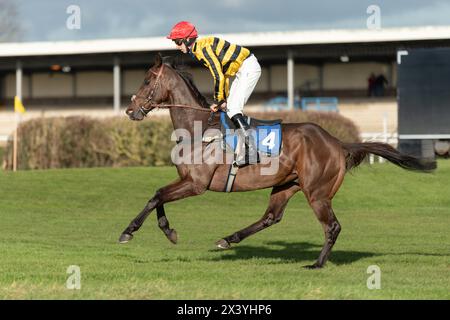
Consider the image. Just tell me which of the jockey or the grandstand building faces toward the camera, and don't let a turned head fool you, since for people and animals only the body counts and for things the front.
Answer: the grandstand building

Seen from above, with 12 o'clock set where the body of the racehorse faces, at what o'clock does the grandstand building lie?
The grandstand building is roughly at 3 o'clock from the racehorse.

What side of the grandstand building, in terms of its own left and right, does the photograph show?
front

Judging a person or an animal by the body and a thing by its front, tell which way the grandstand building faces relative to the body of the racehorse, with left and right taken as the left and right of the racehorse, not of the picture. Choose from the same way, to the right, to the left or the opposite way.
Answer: to the left

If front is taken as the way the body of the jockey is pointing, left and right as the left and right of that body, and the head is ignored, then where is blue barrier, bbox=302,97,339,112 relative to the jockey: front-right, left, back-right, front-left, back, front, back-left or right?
right

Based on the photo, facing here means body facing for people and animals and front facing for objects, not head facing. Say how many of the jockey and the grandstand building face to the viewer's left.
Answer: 1

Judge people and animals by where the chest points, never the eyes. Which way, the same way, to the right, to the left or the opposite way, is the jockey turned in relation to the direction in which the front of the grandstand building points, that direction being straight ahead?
to the right

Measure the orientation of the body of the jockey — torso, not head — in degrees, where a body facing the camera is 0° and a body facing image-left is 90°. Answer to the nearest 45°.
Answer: approximately 90°

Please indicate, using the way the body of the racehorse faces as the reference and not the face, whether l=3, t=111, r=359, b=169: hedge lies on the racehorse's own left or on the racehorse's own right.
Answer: on the racehorse's own right

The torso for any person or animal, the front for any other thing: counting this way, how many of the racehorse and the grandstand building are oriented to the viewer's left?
1

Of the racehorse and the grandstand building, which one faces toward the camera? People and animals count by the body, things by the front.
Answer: the grandstand building

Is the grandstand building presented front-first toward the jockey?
yes

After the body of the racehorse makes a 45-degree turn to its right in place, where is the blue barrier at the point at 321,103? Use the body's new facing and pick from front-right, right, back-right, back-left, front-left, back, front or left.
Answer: front-right

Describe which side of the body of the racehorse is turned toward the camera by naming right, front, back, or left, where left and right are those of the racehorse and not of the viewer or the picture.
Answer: left

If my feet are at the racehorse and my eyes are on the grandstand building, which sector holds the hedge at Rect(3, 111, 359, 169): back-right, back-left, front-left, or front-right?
front-left

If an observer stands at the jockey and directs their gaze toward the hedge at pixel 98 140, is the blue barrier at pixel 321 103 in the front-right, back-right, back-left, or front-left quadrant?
front-right

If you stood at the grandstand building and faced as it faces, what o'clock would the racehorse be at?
The racehorse is roughly at 12 o'clock from the grandstand building.
